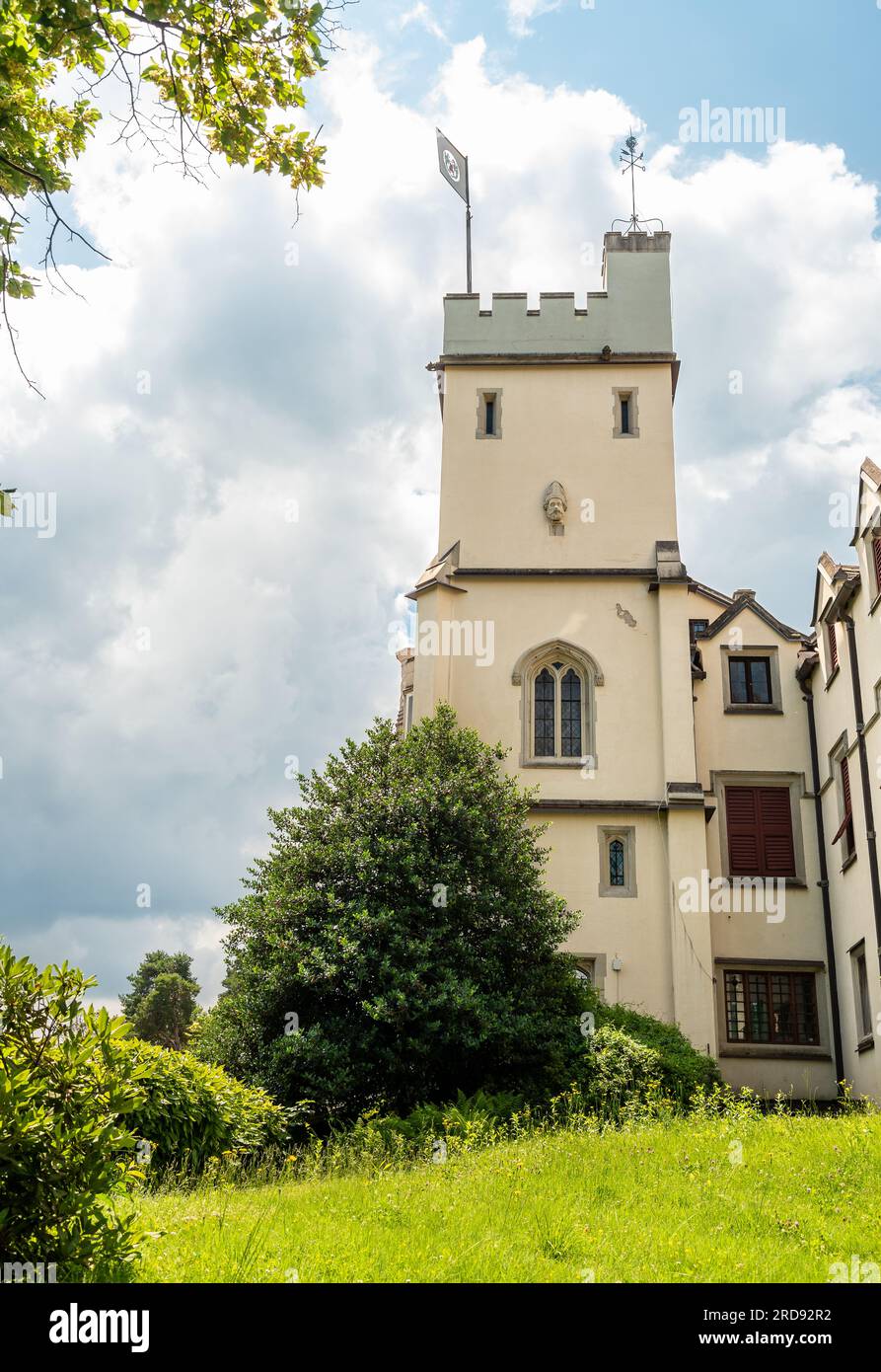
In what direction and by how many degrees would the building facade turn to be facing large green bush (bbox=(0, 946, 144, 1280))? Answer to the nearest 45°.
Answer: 0° — it already faces it

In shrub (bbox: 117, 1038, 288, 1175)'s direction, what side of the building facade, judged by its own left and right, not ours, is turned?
front

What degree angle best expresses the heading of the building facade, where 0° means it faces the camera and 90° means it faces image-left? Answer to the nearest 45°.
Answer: approximately 0°
